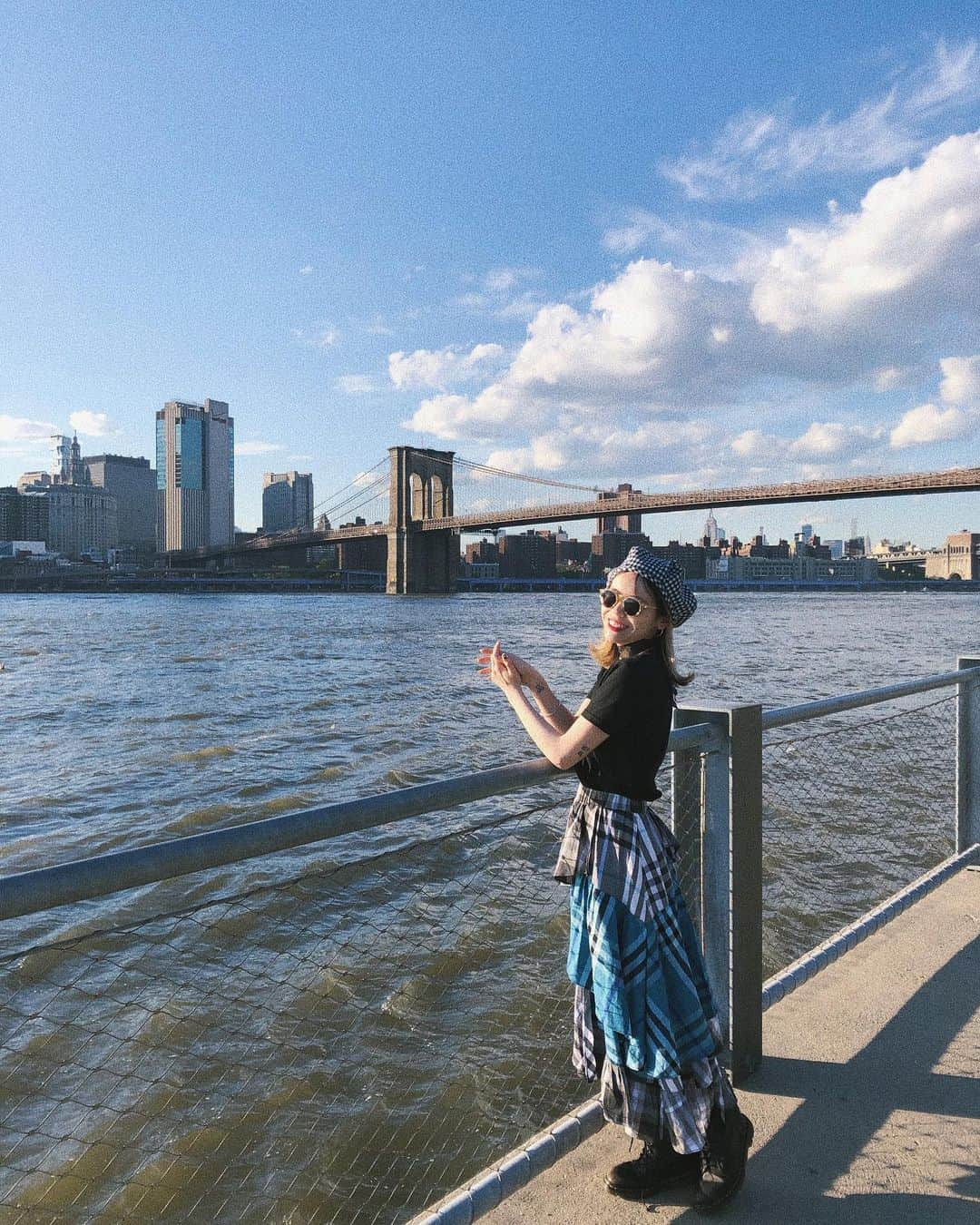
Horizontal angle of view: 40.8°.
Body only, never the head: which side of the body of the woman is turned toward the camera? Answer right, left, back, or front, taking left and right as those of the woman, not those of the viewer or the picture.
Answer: left

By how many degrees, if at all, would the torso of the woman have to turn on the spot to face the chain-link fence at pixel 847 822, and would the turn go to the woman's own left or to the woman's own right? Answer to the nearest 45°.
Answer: approximately 90° to the woman's own right
